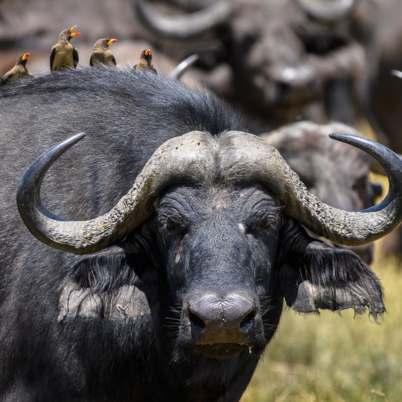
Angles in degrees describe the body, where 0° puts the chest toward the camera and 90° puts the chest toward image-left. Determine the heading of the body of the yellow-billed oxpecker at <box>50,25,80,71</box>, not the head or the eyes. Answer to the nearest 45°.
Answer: approximately 315°

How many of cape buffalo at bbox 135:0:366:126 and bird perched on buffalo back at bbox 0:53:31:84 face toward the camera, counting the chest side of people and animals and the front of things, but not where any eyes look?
1

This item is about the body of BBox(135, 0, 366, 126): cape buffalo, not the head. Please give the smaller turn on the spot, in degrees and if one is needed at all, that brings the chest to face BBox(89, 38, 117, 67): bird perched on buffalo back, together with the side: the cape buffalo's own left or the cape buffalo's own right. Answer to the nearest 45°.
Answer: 0° — it already faces it

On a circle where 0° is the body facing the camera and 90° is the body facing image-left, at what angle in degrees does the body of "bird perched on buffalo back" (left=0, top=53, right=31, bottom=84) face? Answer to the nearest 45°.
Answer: approximately 270°
